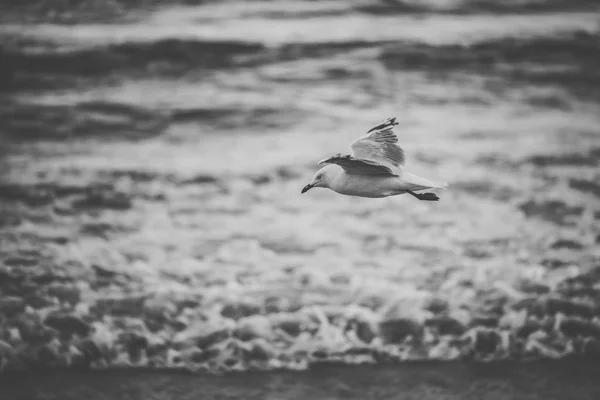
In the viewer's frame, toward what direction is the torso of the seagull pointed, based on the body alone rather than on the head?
to the viewer's left
